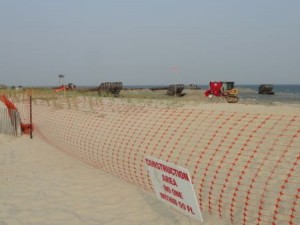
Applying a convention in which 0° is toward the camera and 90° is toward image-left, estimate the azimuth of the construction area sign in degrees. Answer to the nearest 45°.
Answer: approximately 45°
